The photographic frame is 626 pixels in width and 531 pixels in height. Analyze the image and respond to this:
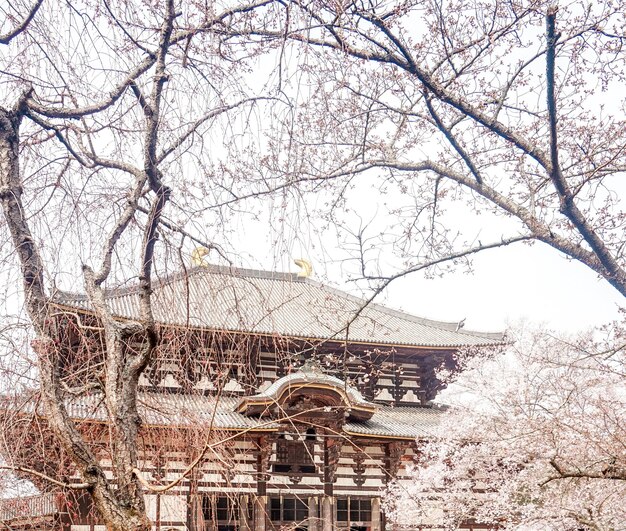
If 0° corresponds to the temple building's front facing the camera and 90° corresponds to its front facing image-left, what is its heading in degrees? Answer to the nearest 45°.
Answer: approximately 0°
